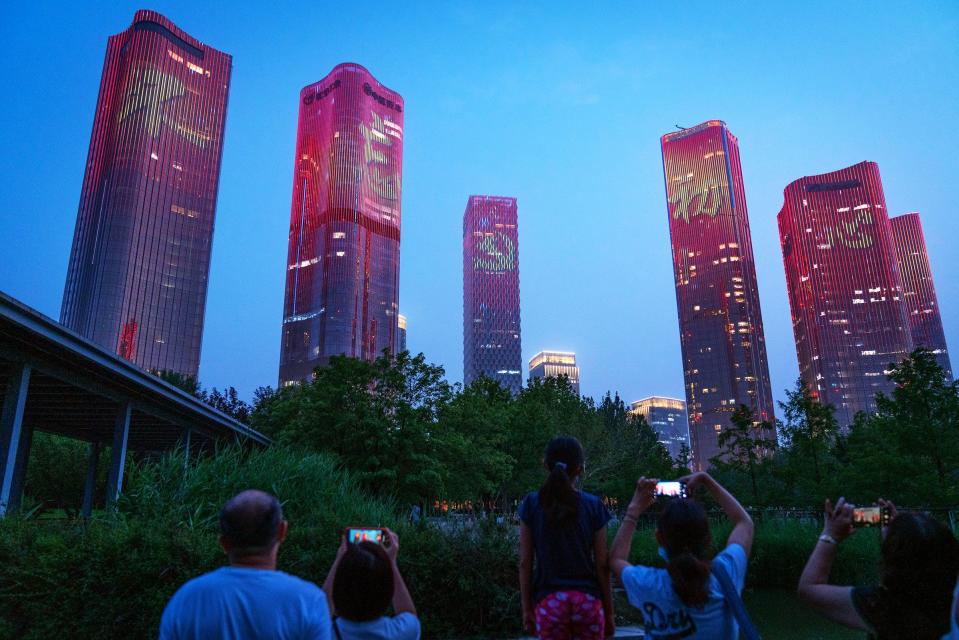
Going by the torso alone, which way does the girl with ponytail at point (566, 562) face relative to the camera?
away from the camera

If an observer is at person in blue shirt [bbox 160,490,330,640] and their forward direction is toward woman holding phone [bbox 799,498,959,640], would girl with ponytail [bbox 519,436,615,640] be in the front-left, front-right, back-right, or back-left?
front-left

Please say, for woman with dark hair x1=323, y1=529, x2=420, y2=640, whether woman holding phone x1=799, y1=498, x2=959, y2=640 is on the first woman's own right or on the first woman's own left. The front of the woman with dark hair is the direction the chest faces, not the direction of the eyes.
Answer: on the first woman's own right

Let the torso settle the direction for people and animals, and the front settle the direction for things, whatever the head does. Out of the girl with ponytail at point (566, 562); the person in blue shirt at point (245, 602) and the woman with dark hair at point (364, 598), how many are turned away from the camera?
3

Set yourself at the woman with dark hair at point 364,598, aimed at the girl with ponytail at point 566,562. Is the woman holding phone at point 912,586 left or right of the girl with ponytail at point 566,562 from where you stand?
right

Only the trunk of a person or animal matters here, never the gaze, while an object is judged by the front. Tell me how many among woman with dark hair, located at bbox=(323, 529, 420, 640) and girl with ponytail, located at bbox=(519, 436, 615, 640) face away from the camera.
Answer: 2

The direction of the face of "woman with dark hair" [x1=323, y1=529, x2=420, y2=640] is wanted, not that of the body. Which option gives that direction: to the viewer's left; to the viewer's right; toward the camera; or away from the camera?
away from the camera

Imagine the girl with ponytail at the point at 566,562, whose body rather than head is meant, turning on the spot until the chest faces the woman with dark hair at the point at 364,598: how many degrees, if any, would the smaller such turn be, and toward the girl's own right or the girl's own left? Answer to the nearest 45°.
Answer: approximately 135° to the girl's own left

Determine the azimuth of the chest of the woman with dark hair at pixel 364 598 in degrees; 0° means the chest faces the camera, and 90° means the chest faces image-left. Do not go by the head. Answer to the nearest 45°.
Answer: approximately 180°

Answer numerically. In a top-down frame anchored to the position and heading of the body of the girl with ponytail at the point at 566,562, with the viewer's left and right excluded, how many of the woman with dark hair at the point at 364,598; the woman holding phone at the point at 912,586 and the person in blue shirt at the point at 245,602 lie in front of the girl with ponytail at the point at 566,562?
0

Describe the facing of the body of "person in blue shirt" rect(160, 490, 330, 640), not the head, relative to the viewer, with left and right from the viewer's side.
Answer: facing away from the viewer

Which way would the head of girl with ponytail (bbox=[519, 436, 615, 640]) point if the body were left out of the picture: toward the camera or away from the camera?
away from the camera

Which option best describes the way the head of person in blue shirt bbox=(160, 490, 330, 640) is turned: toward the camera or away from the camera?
away from the camera

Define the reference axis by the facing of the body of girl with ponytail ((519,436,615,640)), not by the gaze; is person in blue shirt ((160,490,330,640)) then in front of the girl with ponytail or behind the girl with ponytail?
behind
